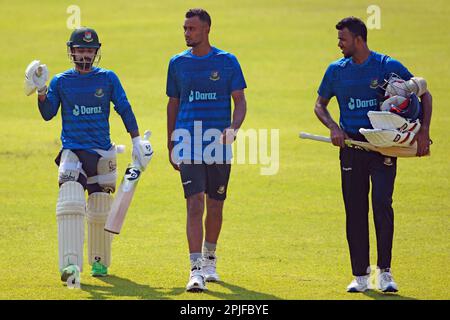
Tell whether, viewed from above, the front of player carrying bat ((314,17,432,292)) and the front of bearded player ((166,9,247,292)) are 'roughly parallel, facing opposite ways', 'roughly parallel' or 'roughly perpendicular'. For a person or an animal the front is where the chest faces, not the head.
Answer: roughly parallel

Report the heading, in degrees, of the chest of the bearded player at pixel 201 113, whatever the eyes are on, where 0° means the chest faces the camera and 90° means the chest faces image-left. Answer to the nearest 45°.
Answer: approximately 0°

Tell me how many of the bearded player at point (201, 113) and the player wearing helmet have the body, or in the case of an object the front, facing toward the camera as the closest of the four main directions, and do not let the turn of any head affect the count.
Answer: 2

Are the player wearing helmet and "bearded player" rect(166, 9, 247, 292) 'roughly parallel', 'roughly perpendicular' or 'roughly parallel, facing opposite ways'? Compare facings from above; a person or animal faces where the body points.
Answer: roughly parallel

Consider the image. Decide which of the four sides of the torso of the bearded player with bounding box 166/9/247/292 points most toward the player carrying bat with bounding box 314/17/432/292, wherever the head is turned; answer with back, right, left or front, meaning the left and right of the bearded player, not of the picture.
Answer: left

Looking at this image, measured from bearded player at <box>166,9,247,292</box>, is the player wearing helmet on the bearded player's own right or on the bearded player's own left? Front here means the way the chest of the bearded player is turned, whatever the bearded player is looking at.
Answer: on the bearded player's own right

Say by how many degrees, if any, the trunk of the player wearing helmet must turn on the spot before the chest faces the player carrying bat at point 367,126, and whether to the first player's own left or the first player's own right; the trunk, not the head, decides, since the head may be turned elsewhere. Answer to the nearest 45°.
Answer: approximately 90° to the first player's own left

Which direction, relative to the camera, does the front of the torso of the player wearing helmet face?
toward the camera

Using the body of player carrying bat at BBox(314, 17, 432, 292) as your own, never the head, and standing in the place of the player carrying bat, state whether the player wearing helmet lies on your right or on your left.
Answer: on your right

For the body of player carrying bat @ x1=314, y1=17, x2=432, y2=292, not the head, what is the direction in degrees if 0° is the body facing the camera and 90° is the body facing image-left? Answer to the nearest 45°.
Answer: approximately 0°

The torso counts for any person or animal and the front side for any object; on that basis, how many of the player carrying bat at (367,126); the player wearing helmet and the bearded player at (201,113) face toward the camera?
3
